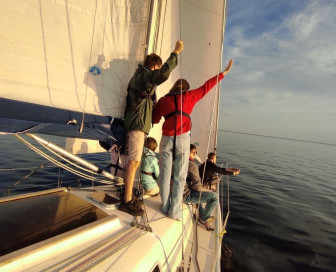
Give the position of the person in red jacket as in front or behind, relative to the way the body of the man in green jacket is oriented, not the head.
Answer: in front

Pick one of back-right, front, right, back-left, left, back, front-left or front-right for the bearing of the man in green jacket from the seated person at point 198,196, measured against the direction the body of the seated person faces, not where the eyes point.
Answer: back-right

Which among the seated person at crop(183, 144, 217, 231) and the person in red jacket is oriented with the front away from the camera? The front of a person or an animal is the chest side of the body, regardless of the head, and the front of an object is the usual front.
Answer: the person in red jacket

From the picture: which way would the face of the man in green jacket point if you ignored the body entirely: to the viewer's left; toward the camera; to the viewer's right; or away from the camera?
away from the camera

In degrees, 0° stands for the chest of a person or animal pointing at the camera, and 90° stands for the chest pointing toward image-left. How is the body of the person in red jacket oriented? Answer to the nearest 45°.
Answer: approximately 180°
